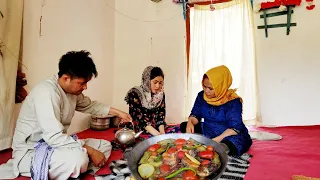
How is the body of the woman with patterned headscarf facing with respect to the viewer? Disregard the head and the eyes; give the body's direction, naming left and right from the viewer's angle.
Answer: facing the viewer and to the right of the viewer

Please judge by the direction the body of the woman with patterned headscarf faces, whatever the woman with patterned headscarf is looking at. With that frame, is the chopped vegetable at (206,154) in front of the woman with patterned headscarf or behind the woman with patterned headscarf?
in front

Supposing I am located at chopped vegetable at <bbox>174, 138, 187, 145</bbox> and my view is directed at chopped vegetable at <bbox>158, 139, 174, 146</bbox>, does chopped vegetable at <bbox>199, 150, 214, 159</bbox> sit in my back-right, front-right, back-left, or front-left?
back-left

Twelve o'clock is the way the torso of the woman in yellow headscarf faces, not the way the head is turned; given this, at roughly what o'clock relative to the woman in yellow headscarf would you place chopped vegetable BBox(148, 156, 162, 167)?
The chopped vegetable is roughly at 11 o'clock from the woman in yellow headscarf.

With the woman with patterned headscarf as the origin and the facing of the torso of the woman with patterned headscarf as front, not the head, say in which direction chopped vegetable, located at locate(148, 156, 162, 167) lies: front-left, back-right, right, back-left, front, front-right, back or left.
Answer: front-right

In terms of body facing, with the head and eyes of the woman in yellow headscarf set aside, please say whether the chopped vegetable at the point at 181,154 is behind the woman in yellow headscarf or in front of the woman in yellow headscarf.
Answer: in front

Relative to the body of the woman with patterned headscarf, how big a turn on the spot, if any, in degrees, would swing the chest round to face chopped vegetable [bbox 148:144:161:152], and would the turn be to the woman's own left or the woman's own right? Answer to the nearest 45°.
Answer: approximately 45° to the woman's own right

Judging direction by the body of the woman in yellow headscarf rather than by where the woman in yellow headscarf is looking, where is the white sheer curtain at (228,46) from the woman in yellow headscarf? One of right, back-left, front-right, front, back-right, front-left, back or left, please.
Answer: back-right

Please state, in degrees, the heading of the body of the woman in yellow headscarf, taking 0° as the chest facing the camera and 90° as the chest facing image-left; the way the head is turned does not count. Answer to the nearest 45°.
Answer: approximately 45°

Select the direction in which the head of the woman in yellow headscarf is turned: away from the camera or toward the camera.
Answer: toward the camera
